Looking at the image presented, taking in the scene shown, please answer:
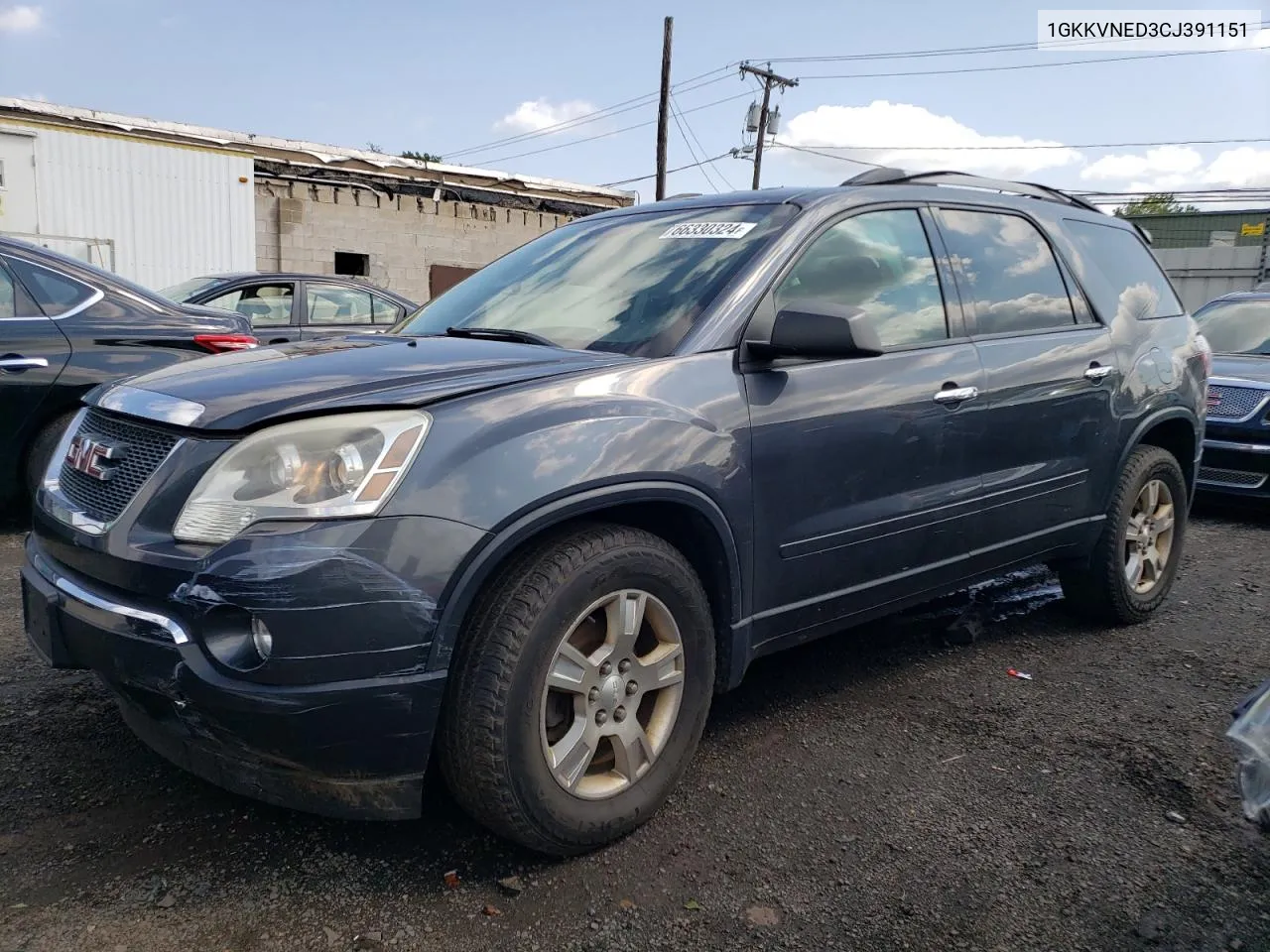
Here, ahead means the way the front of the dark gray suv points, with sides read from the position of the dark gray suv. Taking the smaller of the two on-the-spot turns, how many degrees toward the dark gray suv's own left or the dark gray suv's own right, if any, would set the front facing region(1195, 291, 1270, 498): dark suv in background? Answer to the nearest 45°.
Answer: approximately 180°

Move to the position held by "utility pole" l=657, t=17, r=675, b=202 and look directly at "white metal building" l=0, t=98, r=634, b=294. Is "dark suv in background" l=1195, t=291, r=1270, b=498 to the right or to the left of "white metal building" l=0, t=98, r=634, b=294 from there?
left

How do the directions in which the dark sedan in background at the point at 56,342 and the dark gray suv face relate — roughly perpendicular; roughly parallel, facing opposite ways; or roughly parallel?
roughly parallel

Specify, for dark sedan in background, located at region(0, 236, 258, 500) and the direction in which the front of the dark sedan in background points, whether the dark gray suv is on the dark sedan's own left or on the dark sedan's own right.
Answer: on the dark sedan's own left

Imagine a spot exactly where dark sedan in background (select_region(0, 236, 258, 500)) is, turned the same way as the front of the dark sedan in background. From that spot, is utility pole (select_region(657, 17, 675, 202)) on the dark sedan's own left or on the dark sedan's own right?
on the dark sedan's own right

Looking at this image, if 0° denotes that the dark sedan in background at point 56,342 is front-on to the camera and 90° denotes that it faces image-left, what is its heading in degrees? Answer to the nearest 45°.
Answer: approximately 90°

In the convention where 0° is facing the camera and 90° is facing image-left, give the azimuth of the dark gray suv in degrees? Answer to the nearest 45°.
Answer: approximately 45°

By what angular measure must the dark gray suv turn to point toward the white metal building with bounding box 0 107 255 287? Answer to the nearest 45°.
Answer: approximately 90° to its right

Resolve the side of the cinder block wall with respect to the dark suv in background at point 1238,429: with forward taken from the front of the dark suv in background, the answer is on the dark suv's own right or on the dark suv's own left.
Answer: on the dark suv's own right

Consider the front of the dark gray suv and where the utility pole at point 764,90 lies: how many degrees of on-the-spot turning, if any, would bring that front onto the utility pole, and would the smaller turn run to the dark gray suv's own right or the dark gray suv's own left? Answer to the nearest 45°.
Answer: approximately 135° to the dark gray suv's own right

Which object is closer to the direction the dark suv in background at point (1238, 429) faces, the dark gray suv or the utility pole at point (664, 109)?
the dark gray suv
